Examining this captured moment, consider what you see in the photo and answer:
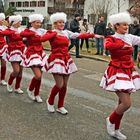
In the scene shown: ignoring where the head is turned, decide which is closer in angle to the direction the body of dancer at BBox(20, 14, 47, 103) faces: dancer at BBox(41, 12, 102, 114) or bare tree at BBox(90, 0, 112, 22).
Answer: the dancer

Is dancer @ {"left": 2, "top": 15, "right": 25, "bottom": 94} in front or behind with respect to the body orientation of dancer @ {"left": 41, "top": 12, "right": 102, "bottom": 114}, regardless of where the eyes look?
behind

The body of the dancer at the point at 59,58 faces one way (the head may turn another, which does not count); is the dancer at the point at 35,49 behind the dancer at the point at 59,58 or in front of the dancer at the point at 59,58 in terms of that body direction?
behind

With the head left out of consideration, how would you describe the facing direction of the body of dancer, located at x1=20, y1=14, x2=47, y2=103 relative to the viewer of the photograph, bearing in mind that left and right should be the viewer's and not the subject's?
facing the viewer and to the right of the viewer

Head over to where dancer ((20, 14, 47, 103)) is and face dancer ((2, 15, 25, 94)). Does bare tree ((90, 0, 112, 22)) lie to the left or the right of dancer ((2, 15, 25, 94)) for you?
right

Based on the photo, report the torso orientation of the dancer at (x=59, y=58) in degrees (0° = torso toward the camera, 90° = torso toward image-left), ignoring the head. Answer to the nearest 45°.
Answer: approximately 315°

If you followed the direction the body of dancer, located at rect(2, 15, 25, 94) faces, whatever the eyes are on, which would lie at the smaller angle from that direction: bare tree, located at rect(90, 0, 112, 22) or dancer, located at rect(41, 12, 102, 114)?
the dancer

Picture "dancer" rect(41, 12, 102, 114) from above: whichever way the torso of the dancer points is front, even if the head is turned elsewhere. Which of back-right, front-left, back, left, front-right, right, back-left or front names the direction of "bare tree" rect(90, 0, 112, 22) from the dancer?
back-left

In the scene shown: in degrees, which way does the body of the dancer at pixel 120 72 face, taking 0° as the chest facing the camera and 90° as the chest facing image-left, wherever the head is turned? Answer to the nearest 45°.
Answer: approximately 315°
